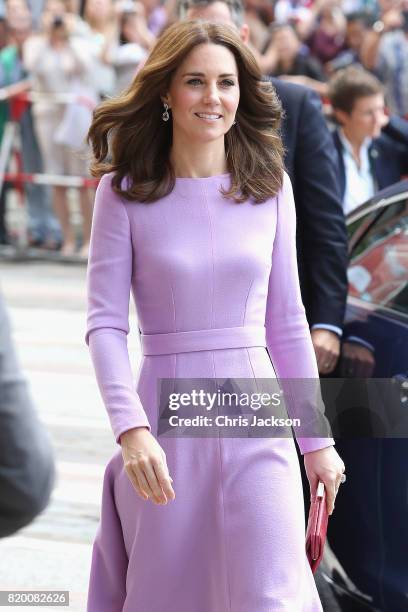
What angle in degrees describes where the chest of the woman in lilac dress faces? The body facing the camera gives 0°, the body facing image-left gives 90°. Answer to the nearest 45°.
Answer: approximately 0°

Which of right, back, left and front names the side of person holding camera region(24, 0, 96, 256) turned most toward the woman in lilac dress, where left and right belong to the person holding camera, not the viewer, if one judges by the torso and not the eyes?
front

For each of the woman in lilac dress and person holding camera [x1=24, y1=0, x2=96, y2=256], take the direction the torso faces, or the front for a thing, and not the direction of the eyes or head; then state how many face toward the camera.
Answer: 2

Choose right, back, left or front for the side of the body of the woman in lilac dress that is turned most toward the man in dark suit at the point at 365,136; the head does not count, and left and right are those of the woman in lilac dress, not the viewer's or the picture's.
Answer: back

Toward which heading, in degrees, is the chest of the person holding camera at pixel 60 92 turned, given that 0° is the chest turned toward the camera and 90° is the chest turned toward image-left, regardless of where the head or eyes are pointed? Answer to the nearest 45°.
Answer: approximately 0°

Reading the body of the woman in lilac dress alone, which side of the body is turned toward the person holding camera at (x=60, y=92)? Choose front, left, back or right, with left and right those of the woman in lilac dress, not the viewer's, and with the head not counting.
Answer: back
